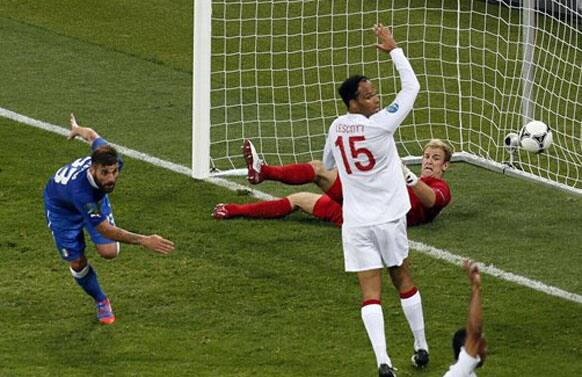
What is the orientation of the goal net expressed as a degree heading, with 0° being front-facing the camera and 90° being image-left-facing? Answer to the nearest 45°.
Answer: approximately 45°

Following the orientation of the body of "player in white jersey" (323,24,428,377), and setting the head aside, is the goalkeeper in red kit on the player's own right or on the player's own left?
on the player's own left

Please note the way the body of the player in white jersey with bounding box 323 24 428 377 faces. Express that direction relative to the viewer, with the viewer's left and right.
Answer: facing away from the viewer and to the right of the viewer

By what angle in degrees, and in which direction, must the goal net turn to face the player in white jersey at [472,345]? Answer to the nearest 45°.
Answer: approximately 45° to its left

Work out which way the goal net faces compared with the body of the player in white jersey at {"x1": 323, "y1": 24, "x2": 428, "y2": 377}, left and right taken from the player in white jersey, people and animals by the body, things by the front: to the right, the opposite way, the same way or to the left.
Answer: the opposite way

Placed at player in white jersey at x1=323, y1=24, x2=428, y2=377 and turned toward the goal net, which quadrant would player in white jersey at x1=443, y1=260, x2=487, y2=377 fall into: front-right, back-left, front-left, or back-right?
back-right
